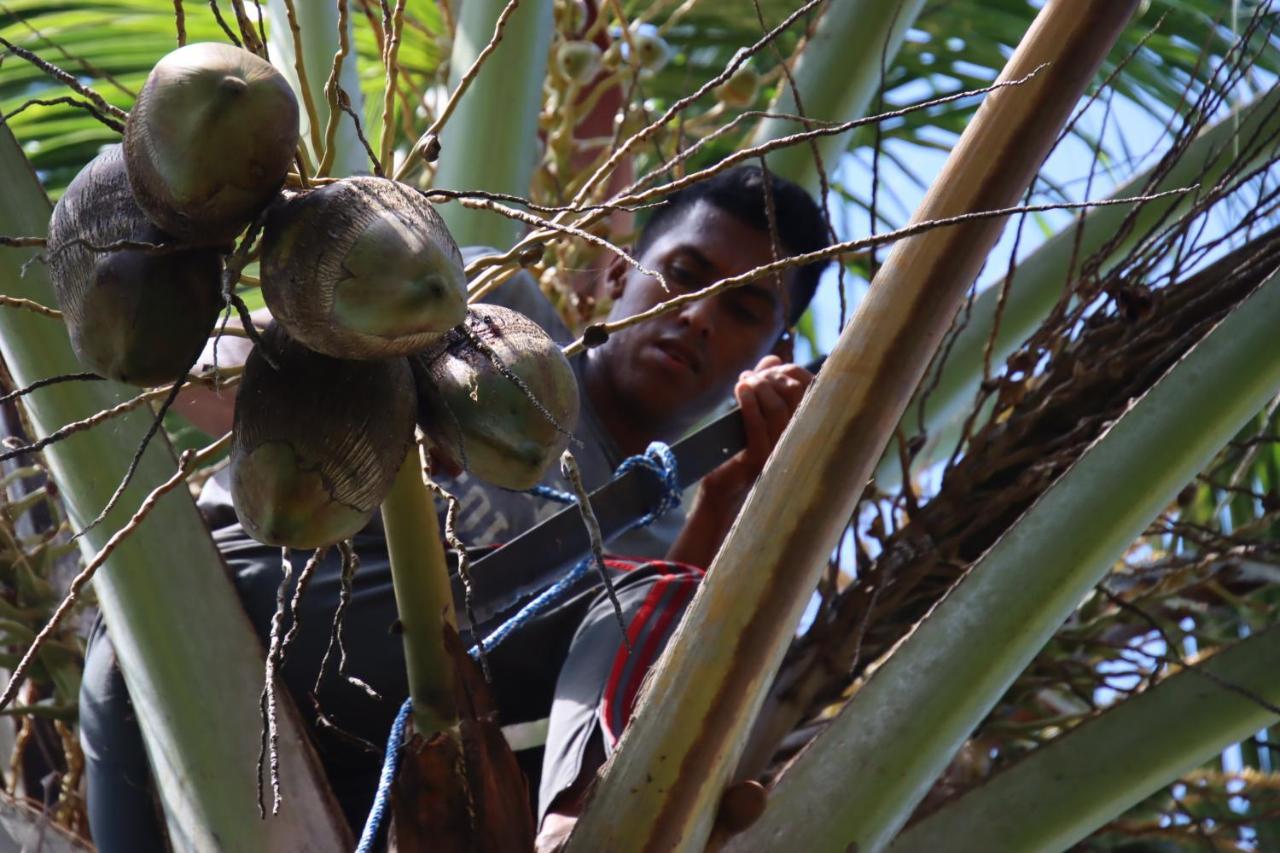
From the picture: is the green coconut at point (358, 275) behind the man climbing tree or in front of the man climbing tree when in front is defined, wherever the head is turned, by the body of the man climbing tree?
in front

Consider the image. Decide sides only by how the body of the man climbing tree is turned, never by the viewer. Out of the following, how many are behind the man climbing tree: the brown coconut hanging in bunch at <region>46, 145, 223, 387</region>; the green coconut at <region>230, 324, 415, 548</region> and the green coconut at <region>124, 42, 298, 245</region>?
0

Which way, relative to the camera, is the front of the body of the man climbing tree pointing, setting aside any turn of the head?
toward the camera

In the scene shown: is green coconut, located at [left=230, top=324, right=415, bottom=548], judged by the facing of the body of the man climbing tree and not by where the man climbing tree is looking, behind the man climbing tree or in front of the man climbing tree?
in front

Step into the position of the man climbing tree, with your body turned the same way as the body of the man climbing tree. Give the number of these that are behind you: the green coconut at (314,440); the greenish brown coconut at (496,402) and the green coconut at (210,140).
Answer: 0

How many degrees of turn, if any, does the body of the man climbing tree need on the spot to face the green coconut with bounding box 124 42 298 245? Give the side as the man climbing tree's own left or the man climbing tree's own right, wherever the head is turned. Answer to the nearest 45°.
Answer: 0° — they already face it

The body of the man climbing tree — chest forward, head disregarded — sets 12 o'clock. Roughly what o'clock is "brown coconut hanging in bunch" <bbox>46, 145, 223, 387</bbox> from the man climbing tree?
The brown coconut hanging in bunch is roughly at 1 o'clock from the man climbing tree.

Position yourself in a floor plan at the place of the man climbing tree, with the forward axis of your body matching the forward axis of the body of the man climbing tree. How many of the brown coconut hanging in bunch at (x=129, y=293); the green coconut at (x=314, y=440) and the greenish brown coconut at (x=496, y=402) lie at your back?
0
